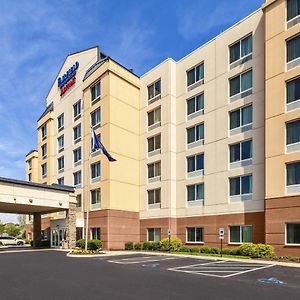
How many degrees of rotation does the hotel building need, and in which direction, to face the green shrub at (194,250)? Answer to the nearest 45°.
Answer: approximately 45° to its left

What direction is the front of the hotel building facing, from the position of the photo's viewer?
facing the viewer and to the left of the viewer

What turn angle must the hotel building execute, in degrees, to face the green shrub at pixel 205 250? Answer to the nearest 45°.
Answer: approximately 45° to its left
